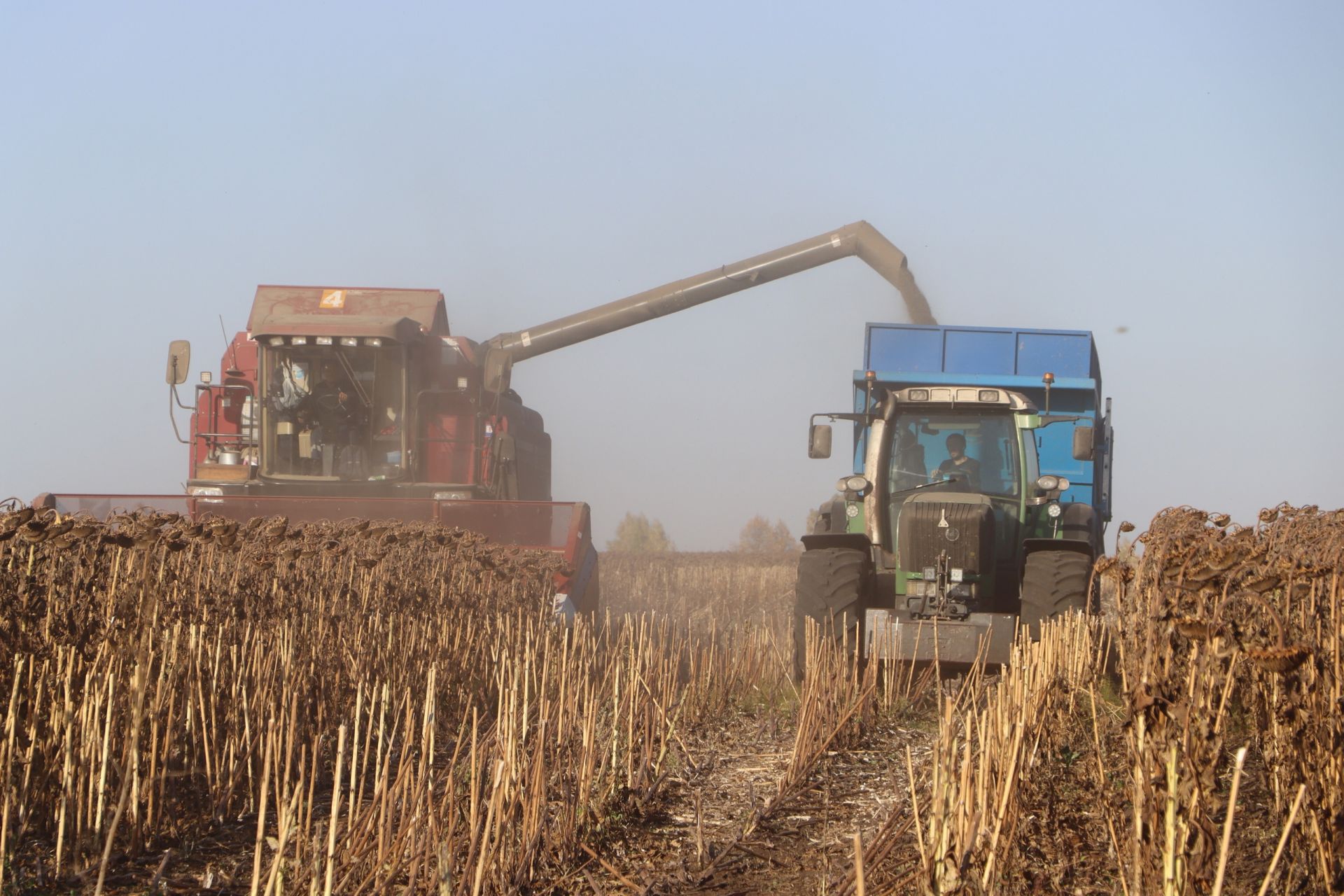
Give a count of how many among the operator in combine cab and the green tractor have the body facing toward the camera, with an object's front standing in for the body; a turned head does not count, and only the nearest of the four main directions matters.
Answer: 2

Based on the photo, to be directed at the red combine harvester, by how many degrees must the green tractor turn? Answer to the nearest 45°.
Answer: approximately 135° to its right

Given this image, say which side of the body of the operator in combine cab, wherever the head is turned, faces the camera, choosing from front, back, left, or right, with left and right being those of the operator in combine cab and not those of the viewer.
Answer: front

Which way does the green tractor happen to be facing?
toward the camera
